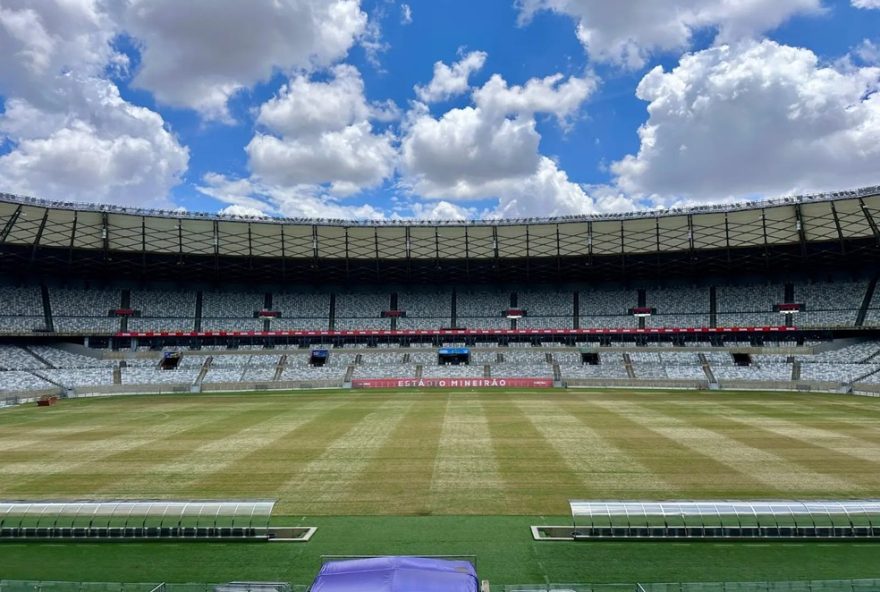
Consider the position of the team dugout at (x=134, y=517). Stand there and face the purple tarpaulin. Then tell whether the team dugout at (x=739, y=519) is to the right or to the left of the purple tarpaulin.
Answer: left

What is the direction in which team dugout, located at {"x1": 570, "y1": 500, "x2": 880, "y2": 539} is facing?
away from the camera

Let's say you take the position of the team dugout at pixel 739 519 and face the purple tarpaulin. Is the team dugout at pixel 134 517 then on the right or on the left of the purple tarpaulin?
right

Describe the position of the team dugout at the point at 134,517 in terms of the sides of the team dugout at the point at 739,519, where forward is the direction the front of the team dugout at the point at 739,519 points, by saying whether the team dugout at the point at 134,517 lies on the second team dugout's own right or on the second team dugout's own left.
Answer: on the second team dugout's own left

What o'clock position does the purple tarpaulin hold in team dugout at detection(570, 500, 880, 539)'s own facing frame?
The purple tarpaulin is roughly at 7 o'clock from the team dugout.
